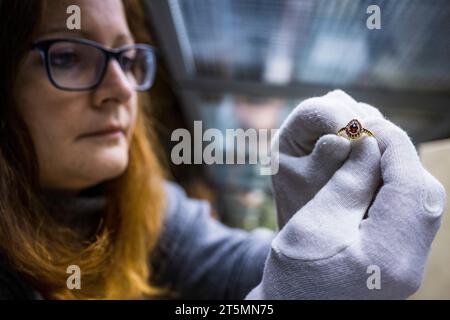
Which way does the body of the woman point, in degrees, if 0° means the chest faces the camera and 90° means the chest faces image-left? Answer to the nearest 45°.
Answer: approximately 315°

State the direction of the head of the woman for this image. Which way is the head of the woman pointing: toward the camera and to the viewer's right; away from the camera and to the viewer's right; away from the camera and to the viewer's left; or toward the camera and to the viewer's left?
toward the camera and to the viewer's right
